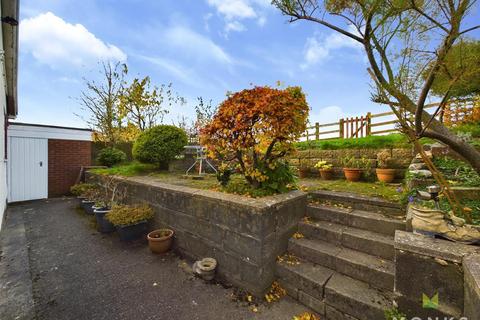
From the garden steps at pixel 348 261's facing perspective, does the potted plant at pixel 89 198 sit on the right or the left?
on its right

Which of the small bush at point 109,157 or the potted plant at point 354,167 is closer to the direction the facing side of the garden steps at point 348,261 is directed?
the small bush

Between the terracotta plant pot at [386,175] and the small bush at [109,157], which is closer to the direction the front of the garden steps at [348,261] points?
the small bush

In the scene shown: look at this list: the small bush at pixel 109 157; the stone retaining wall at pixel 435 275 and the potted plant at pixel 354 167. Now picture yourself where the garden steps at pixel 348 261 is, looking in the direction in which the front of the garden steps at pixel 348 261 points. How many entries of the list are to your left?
1

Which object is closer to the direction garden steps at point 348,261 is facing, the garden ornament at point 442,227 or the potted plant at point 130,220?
the potted plant

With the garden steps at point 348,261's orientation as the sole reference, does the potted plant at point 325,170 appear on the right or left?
on its right

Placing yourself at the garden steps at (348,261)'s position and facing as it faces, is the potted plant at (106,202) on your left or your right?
on your right

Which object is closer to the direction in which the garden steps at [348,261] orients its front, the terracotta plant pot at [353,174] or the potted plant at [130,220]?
the potted plant

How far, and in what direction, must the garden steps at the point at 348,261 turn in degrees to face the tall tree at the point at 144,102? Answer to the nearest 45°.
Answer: approximately 90° to its right

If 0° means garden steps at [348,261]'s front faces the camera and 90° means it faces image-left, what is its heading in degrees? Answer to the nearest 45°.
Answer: approximately 45°

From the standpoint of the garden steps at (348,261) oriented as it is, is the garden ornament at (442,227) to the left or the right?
on its left
